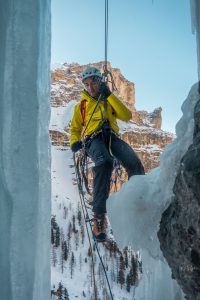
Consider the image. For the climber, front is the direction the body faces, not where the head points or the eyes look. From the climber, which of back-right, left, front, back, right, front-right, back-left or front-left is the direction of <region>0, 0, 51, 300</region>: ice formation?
front-right

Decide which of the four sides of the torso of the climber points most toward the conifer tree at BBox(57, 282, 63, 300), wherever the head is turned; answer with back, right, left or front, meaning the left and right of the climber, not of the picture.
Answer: back

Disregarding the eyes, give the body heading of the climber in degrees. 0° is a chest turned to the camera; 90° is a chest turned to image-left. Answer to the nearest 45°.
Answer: approximately 0°
